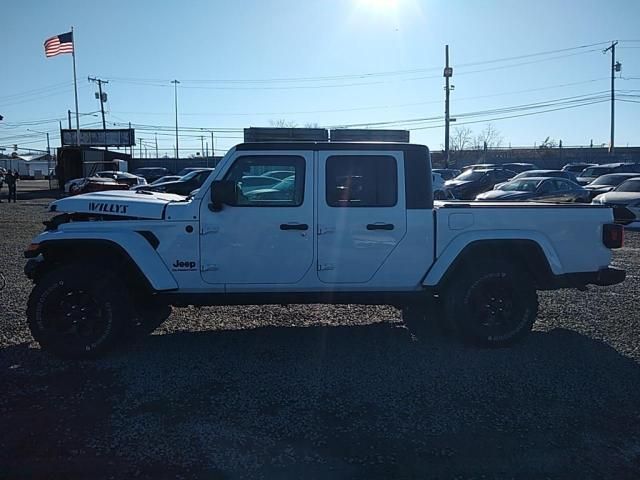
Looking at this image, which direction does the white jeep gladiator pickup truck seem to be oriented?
to the viewer's left

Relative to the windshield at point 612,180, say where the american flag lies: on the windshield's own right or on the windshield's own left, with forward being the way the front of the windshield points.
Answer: on the windshield's own right

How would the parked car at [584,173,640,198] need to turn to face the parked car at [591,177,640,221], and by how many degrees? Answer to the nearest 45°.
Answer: approximately 45° to its left

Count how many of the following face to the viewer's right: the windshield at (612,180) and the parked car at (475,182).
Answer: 0

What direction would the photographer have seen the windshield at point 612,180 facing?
facing the viewer and to the left of the viewer

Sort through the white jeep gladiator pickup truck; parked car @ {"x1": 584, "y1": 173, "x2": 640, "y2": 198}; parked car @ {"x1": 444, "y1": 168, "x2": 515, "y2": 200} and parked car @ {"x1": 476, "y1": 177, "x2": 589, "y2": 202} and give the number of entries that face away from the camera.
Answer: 0

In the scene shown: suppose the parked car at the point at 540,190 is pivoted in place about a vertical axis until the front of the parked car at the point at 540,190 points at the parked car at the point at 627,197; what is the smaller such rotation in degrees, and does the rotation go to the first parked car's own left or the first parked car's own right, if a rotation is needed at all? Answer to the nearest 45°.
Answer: approximately 90° to the first parked car's own left

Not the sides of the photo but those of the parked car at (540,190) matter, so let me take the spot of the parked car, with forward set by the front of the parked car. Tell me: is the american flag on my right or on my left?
on my right

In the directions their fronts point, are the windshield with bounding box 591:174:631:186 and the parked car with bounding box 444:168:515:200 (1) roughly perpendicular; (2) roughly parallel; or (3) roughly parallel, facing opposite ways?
roughly parallel
